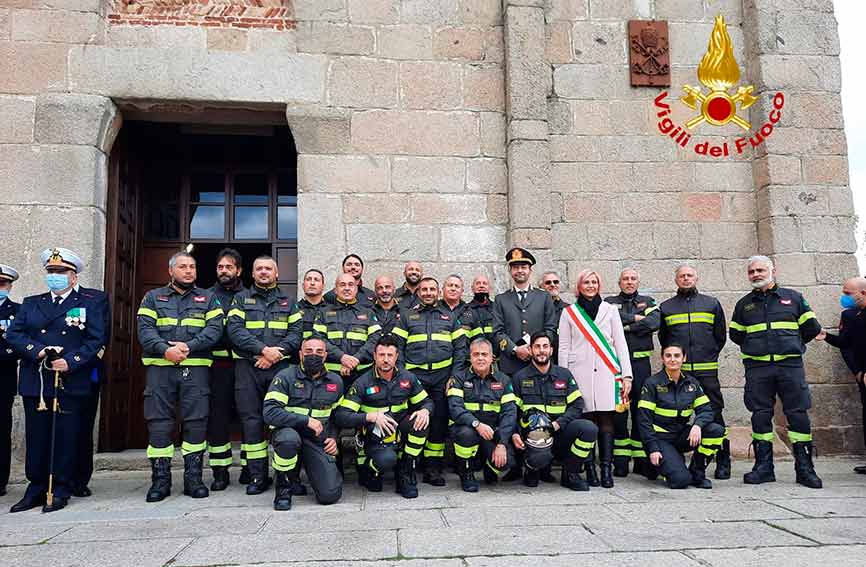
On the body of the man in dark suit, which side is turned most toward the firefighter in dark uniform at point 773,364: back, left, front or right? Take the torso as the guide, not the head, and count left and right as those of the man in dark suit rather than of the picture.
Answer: left

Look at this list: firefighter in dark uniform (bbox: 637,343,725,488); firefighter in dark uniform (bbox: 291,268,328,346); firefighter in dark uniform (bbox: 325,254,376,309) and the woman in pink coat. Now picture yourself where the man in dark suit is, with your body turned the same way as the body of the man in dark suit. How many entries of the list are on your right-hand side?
2

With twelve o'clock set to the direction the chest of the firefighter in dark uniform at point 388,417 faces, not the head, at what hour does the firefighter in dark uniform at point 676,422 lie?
the firefighter in dark uniform at point 676,422 is roughly at 9 o'clock from the firefighter in dark uniform at point 388,417.

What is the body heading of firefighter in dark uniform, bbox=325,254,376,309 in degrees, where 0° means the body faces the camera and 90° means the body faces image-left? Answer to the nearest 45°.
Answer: approximately 0°

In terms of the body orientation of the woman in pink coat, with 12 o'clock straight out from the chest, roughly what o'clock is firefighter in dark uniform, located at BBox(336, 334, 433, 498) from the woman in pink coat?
The firefighter in dark uniform is roughly at 2 o'clock from the woman in pink coat.
